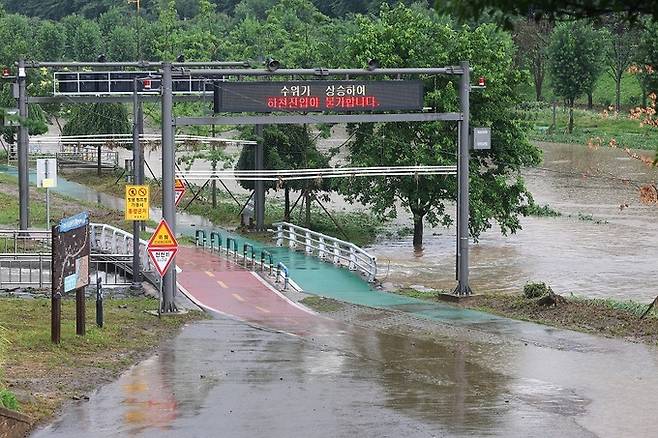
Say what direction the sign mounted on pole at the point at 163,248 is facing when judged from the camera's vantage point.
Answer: facing the viewer

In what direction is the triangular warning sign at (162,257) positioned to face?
toward the camera

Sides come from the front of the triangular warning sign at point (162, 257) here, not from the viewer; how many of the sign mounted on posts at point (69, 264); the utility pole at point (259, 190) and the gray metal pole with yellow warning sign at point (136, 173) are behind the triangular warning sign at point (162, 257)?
2

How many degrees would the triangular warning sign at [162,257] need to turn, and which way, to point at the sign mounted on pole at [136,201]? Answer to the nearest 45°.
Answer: approximately 180°

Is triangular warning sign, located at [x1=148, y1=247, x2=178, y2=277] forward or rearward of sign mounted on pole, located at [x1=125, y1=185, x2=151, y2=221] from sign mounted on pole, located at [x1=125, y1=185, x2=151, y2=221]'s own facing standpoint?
forward

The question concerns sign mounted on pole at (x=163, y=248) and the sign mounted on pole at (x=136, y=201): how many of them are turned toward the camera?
2

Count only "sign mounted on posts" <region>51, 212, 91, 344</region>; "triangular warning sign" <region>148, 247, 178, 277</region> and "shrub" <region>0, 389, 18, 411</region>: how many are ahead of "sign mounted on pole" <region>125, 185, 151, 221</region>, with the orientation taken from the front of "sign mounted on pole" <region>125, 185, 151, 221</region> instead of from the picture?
3

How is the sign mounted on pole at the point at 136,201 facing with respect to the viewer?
toward the camera

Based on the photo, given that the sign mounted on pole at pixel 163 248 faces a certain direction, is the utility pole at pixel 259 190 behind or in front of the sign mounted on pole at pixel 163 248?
behind

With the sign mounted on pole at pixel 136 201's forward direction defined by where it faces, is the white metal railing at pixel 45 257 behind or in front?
behind

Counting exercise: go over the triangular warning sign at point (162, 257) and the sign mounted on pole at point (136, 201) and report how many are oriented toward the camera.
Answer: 2

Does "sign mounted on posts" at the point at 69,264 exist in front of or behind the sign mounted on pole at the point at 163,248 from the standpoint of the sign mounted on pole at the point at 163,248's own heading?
in front
